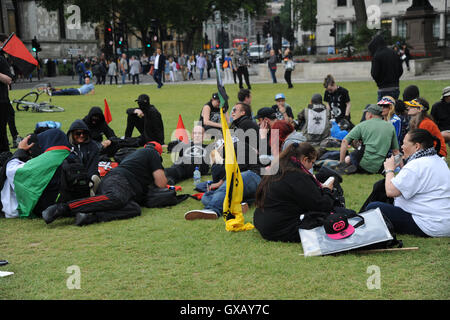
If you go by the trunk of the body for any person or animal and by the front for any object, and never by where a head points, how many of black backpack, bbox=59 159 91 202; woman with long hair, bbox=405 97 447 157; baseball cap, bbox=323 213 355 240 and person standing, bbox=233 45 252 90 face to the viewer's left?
1

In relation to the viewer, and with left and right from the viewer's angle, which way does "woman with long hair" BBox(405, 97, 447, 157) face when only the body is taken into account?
facing to the left of the viewer

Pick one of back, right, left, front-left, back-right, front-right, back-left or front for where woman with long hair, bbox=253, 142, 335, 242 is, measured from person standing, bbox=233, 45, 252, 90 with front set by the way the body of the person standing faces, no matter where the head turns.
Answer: front

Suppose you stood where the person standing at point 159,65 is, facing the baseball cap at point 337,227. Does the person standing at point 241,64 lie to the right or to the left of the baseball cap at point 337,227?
left

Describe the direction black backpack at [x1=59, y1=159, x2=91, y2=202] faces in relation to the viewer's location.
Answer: facing the viewer and to the right of the viewer

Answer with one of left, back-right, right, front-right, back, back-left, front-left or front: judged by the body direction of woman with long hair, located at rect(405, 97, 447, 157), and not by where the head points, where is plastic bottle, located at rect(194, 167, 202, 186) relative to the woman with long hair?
front

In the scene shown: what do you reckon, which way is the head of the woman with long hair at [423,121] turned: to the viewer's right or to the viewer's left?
to the viewer's left

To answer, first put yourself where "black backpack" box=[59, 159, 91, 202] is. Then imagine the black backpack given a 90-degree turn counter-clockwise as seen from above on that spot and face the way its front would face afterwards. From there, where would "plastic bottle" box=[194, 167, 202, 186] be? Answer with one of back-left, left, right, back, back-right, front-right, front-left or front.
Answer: front

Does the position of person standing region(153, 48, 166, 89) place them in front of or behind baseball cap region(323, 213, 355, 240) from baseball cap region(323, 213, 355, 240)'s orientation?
behind

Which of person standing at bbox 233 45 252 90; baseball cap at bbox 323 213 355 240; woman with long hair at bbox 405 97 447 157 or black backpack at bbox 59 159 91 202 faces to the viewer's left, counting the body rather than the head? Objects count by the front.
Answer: the woman with long hair

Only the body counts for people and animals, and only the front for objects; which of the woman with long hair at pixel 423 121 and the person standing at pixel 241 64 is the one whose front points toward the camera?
the person standing

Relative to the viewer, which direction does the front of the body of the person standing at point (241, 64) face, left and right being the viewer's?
facing the viewer
